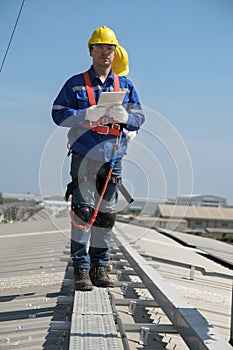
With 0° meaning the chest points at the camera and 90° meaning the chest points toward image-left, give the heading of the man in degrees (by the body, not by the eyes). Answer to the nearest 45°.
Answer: approximately 0°
